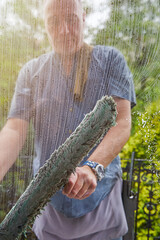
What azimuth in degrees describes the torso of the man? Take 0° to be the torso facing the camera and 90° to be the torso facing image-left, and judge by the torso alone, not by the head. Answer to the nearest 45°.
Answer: approximately 0°
